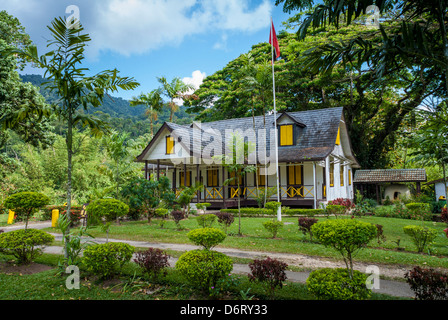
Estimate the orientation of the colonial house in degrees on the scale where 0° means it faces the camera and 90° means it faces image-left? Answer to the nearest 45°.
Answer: approximately 0°

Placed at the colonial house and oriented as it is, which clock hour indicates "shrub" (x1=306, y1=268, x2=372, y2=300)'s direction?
The shrub is roughly at 12 o'clock from the colonial house.

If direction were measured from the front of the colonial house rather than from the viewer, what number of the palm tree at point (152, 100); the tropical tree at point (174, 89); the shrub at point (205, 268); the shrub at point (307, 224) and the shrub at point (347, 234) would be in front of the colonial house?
3

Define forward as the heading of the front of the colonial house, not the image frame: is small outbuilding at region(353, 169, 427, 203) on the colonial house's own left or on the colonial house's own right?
on the colonial house's own left

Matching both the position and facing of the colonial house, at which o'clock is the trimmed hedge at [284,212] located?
The trimmed hedge is roughly at 12 o'clock from the colonial house.

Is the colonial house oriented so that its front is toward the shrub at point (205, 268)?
yes

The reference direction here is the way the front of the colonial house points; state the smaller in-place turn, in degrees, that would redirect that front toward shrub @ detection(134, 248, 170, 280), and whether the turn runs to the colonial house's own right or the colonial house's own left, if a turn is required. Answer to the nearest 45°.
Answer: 0° — it already faces it

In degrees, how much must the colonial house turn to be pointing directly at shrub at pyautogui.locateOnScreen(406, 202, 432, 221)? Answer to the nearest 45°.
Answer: approximately 45° to its left

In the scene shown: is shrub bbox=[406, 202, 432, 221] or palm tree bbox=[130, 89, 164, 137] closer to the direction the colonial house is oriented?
the shrub

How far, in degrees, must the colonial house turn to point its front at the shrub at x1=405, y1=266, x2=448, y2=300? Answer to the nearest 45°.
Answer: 0° — it already faces it
